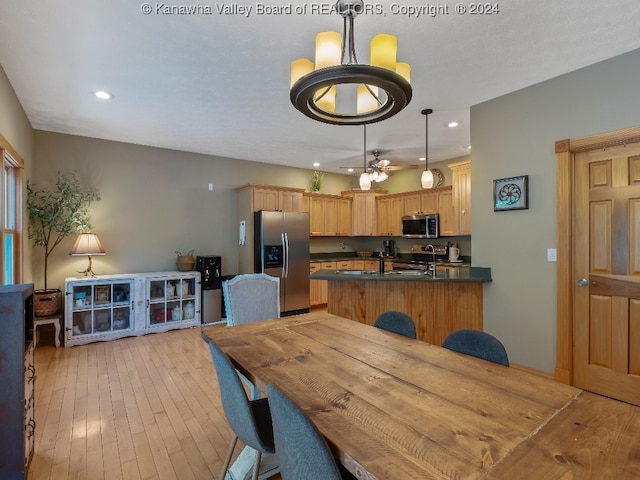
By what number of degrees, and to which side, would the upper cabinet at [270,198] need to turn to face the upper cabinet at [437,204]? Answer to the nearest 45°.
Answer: approximately 45° to its left

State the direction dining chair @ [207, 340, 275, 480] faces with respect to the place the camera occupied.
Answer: facing away from the viewer and to the right of the viewer

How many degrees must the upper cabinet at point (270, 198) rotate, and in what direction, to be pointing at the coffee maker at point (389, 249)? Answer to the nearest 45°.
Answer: approximately 45° to its left

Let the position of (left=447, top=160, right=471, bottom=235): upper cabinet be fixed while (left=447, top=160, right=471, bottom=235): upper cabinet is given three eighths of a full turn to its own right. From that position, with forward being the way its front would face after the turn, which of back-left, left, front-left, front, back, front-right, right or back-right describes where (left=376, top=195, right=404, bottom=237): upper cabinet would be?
front-left

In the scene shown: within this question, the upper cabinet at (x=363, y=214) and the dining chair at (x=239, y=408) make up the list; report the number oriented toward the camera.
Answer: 1

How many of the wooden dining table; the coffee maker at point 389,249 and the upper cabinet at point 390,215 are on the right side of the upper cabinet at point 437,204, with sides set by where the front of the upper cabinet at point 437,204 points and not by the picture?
2

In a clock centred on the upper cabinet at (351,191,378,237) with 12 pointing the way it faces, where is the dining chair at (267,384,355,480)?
The dining chair is roughly at 12 o'clock from the upper cabinet.

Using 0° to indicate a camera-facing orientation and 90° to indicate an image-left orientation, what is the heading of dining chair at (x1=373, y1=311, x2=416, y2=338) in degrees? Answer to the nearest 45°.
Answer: approximately 45°

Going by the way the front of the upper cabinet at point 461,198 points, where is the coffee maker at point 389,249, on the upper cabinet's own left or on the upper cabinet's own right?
on the upper cabinet's own right
